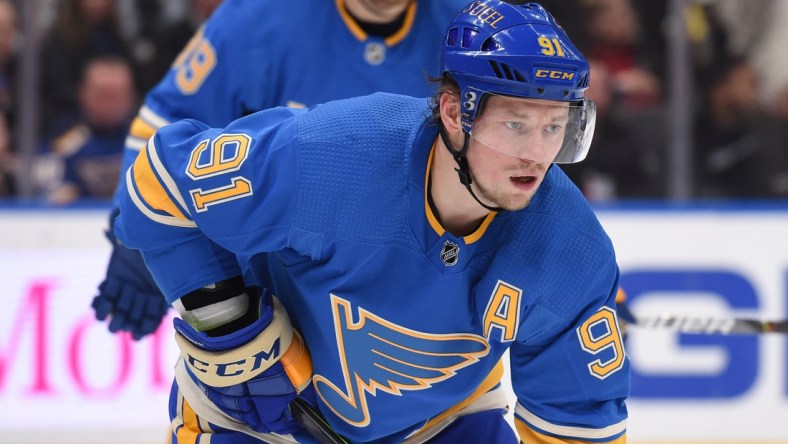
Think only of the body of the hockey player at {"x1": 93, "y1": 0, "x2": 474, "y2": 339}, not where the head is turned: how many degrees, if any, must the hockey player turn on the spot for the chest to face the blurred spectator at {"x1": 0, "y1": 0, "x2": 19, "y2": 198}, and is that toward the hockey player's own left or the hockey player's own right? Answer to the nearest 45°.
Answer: approximately 135° to the hockey player's own right

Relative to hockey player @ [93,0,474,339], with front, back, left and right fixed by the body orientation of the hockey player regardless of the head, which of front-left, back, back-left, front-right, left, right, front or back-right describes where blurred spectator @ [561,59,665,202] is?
back-left

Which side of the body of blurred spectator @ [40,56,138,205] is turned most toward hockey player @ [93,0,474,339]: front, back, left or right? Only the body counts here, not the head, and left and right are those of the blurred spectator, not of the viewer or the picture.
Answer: front

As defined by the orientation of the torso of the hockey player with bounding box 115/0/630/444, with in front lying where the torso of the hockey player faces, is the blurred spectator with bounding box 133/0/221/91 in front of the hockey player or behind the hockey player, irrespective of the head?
behind

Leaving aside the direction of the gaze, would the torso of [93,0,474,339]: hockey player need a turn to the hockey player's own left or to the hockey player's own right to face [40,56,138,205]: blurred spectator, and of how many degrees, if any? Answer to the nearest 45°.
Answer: approximately 135° to the hockey player's own right

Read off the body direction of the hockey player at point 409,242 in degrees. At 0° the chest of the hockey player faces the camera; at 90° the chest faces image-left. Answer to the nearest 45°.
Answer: approximately 315°

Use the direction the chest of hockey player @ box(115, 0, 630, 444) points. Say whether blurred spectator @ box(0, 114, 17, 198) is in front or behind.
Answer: behind

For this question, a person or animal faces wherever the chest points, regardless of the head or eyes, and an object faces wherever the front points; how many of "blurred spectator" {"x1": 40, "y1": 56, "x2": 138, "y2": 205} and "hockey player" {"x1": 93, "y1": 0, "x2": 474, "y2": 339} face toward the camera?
2

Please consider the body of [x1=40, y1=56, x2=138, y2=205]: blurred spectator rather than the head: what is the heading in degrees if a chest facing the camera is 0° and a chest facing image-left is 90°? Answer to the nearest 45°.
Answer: approximately 0°

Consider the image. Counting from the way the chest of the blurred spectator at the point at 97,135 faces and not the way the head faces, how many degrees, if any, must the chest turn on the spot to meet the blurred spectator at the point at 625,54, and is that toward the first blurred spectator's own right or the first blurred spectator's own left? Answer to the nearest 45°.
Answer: approximately 90° to the first blurred spectator's own left

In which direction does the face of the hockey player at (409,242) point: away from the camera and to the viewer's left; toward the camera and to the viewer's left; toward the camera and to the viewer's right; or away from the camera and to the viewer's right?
toward the camera and to the viewer's right

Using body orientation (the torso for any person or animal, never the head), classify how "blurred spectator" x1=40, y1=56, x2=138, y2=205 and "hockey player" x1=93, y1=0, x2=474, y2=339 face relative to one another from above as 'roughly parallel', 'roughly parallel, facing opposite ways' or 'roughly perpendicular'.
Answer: roughly parallel

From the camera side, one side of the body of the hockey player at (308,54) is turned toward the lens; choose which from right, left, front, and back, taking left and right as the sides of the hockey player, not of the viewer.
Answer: front

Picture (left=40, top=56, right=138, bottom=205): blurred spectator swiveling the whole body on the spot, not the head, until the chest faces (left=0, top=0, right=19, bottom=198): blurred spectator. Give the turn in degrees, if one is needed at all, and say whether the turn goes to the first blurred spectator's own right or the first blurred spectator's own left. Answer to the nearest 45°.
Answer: approximately 135° to the first blurred spectator's own right

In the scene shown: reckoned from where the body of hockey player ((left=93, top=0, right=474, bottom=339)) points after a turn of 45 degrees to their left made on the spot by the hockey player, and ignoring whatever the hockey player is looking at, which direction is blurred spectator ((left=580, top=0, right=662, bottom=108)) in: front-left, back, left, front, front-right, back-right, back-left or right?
left
